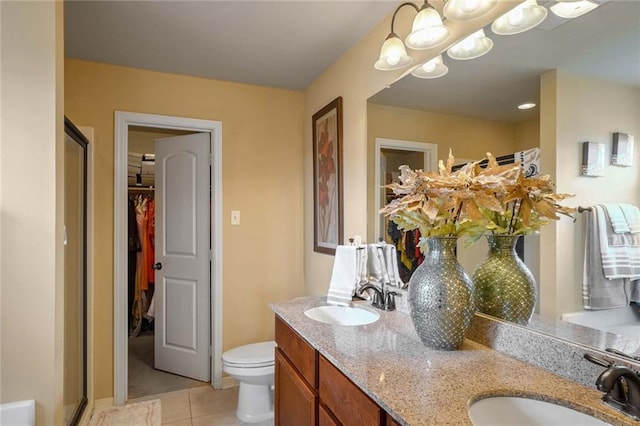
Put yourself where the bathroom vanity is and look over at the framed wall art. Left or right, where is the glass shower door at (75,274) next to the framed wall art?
left

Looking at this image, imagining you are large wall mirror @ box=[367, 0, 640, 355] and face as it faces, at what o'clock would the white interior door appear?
The white interior door is roughly at 2 o'clock from the large wall mirror.

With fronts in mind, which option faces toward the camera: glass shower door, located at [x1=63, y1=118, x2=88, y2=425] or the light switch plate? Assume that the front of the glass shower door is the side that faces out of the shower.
the light switch plate

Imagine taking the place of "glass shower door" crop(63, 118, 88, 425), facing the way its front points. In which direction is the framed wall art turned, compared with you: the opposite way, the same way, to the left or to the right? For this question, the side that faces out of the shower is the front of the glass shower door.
the opposite way

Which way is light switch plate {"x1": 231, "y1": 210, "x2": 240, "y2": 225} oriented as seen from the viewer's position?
toward the camera

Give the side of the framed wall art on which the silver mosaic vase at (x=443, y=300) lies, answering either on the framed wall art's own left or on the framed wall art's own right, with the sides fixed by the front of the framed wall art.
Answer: on the framed wall art's own left

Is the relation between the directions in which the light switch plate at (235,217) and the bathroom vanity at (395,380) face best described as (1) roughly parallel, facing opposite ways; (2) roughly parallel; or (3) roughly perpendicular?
roughly perpendicular

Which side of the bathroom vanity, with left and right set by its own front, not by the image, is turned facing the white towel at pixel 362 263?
right

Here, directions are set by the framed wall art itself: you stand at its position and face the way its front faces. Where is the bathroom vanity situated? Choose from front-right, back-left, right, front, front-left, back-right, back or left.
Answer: front-left

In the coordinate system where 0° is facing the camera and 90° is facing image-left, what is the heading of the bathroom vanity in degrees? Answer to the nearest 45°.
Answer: approximately 45°

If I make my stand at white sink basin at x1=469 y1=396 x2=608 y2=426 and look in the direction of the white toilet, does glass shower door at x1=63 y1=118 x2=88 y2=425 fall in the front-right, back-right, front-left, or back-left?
front-left

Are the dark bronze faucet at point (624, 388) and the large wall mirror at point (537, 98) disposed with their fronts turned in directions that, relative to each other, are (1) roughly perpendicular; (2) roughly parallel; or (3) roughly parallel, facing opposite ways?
roughly parallel

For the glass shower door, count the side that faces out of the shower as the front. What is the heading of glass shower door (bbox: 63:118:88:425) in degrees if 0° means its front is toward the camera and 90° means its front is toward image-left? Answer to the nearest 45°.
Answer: approximately 270°

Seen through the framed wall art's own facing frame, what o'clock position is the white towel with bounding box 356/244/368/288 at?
The white towel is roughly at 10 o'clock from the framed wall art.

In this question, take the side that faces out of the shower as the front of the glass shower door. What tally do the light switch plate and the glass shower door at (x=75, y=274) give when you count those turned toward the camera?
1
